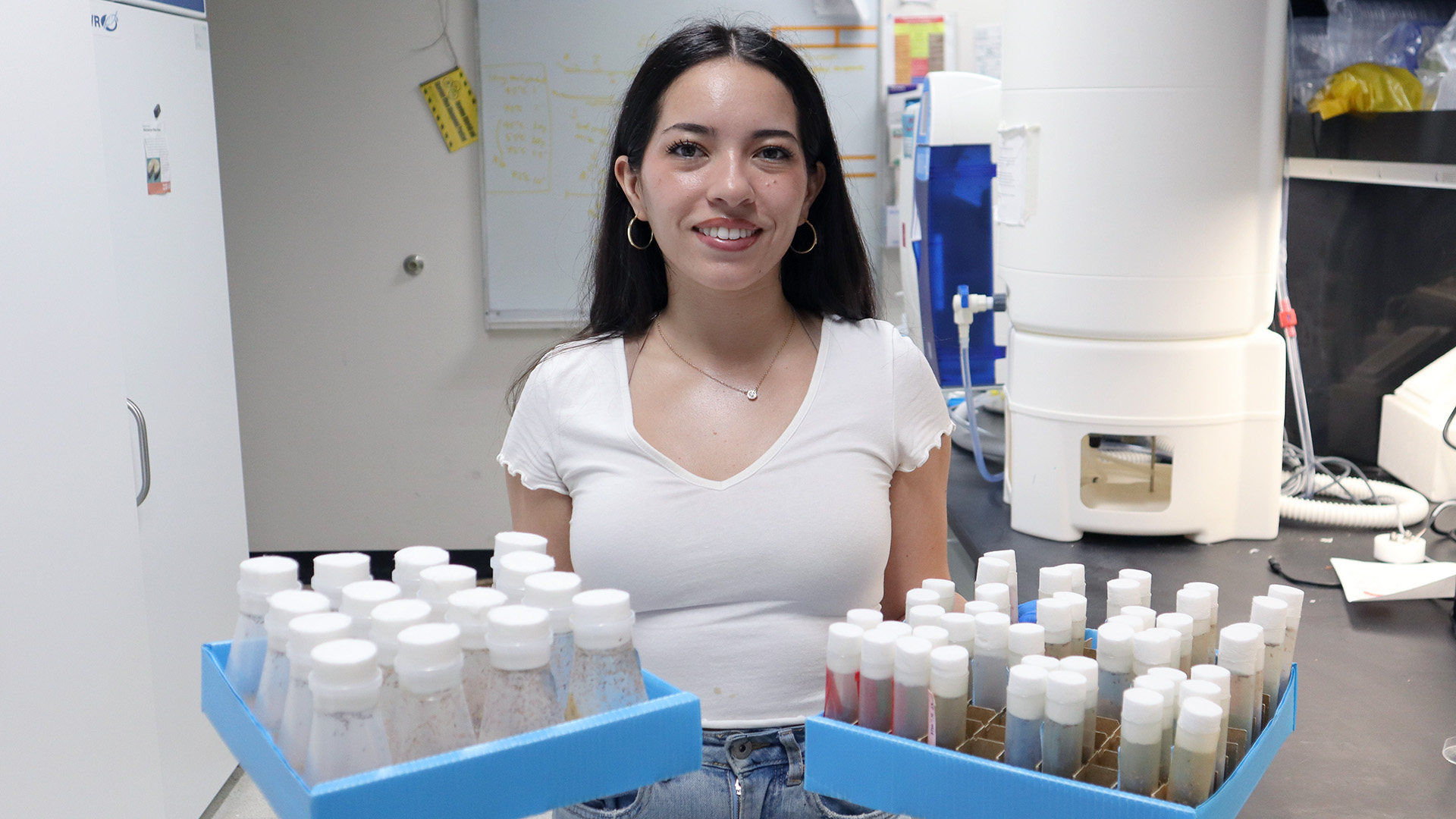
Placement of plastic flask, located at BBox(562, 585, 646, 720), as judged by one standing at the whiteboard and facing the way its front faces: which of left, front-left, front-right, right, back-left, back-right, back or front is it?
front

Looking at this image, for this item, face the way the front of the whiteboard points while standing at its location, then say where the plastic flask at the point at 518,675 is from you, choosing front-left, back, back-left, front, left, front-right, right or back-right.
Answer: front

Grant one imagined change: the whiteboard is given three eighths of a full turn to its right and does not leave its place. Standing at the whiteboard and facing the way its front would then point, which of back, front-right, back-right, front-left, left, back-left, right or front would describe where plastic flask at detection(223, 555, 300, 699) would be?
back-left

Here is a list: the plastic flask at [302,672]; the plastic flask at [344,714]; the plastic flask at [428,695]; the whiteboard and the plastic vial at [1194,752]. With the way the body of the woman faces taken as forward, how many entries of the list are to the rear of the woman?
1

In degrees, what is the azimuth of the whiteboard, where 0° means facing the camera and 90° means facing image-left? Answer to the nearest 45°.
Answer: approximately 0°

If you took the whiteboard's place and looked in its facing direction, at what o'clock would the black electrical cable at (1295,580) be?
The black electrical cable is roughly at 11 o'clock from the whiteboard.

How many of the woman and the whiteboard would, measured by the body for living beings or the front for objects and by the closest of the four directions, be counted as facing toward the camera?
2

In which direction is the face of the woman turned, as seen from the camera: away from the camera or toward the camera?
toward the camera

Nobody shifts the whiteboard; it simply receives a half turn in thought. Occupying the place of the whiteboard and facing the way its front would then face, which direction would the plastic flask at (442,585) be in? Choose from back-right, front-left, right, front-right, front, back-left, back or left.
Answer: back

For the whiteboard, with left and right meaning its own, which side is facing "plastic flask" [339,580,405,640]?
front

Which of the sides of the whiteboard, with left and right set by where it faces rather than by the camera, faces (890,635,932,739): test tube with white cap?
front

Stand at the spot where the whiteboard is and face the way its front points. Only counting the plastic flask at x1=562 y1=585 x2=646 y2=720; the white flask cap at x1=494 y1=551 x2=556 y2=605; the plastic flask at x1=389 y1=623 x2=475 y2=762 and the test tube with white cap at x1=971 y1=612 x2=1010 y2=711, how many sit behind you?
0

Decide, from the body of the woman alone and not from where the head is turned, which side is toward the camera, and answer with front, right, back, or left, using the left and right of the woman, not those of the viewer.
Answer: front

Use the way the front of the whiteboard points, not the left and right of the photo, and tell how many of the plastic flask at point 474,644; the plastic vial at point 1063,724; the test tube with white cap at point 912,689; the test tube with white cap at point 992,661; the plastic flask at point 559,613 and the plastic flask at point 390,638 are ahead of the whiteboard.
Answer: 6

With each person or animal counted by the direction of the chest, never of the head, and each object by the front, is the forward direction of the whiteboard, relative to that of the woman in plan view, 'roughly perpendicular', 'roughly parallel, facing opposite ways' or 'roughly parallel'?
roughly parallel

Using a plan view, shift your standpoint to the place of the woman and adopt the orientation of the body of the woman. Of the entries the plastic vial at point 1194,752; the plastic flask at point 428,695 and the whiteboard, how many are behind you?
1
